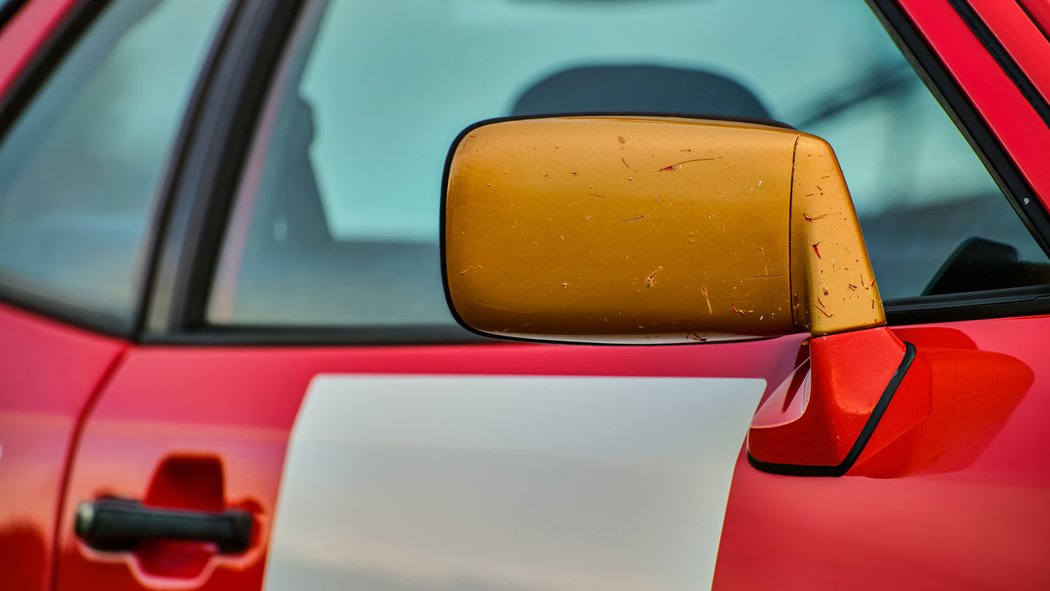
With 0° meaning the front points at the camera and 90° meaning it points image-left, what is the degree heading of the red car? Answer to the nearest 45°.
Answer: approximately 315°
